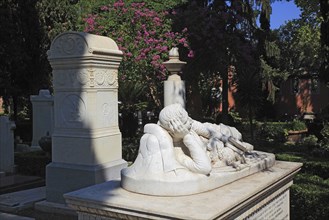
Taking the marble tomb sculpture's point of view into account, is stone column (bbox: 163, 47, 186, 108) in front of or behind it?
behind

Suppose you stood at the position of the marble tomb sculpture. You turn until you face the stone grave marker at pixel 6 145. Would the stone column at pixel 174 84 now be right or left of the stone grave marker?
right

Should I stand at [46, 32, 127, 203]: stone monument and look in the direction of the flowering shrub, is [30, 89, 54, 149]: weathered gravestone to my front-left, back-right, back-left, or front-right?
front-left
